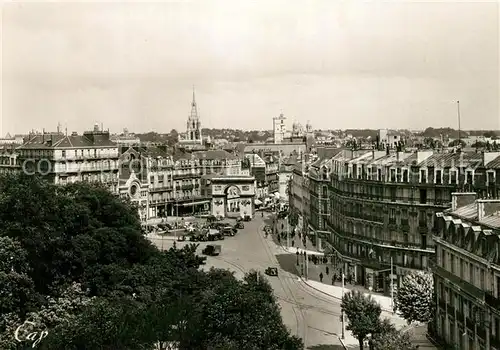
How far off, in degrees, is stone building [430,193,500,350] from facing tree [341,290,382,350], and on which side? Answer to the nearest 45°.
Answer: approximately 45° to its right

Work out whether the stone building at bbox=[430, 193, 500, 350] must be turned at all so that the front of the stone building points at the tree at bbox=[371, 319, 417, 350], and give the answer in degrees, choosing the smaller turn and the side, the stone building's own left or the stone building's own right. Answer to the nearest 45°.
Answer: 0° — it already faces it

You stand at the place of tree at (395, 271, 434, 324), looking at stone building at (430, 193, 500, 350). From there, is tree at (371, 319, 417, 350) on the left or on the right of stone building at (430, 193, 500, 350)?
right

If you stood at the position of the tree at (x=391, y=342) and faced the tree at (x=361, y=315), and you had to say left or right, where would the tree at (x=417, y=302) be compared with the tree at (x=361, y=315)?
right

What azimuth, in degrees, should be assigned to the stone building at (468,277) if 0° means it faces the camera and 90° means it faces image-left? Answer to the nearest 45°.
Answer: approximately 45°
